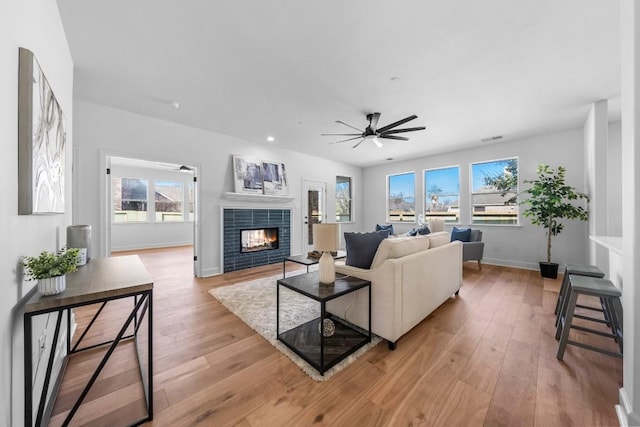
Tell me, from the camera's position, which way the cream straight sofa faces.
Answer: facing away from the viewer and to the left of the viewer

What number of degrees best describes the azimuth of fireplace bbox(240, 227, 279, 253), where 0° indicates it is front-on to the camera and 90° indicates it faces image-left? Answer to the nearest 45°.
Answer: approximately 315°

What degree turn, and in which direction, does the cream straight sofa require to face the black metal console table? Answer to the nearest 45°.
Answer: approximately 90° to its left

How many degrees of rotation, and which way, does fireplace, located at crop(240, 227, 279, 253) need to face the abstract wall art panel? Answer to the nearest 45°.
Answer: approximately 45° to its right

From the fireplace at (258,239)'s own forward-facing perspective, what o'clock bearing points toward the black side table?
The black side table is roughly at 1 o'clock from the fireplace.

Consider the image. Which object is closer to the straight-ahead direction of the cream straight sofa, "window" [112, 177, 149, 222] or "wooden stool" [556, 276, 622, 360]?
the window

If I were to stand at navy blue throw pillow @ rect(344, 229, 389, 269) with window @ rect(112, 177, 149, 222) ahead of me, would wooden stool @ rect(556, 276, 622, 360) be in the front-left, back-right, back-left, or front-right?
back-right
